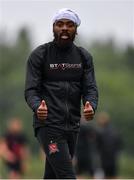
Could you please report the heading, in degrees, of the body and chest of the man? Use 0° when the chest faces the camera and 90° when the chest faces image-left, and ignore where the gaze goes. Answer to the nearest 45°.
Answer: approximately 0°
